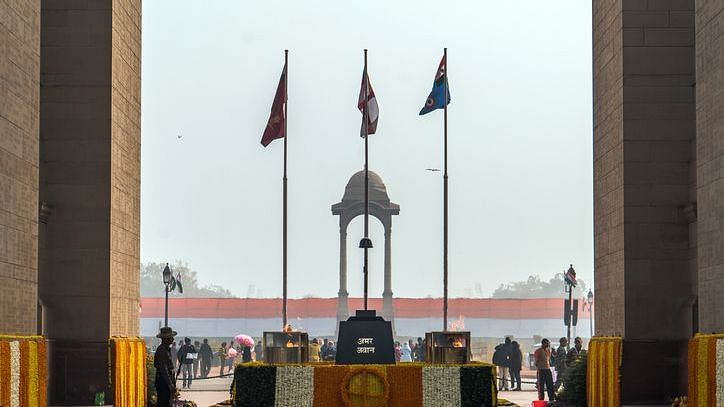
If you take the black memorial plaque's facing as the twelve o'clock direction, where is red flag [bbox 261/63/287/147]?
The red flag is roughly at 4 o'clock from the black memorial plaque.

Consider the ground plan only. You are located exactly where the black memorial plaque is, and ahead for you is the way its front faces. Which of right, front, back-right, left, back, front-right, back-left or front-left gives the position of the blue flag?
back

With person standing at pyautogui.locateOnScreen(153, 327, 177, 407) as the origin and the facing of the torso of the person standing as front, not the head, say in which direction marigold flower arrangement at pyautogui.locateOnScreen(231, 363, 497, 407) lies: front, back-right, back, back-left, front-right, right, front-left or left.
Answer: front-right

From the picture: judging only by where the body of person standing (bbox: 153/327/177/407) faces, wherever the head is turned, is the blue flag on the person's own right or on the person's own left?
on the person's own left

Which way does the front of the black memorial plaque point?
toward the camera

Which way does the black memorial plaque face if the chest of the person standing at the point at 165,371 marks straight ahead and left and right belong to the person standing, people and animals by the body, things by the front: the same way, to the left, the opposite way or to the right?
to the right

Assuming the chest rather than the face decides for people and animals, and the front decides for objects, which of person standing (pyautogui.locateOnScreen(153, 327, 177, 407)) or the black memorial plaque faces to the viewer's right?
the person standing

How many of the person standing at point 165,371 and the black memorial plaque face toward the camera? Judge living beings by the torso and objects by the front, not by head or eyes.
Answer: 1

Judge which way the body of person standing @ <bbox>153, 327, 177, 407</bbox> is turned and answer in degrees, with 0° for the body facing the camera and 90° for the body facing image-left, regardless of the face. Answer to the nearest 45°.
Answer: approximately 270°

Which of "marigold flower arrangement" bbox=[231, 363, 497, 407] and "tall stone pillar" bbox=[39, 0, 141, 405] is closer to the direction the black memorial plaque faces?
the marigold flower arrangement

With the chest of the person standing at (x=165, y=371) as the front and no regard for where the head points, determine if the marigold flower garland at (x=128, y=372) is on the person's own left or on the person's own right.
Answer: on the person's own left
